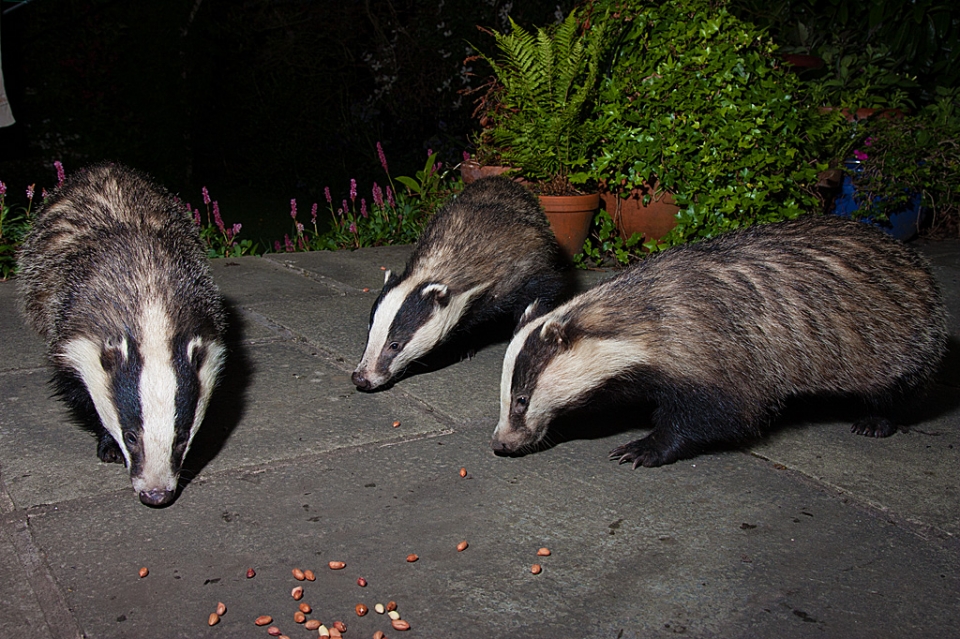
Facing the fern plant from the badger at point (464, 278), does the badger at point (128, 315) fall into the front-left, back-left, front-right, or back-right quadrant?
back-left

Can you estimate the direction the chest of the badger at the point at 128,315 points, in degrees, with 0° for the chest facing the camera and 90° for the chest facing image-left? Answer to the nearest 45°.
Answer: approximately 0°

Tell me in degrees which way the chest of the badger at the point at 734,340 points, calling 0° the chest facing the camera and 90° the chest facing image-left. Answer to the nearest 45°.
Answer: approximately 90°

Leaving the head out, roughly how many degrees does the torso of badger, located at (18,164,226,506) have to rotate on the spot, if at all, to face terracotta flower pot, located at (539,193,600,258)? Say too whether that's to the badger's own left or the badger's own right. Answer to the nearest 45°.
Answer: approximately 135° to the badger's own left

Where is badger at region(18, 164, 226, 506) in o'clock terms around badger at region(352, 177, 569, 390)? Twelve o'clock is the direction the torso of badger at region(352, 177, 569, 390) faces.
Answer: badger at region(18, 164, 226, 506) is roughly at 12 o'clock from badger at region(352, 177, 569, 390).

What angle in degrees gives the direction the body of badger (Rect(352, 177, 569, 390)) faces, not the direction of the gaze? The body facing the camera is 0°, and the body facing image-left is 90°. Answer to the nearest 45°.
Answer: approximately 45°

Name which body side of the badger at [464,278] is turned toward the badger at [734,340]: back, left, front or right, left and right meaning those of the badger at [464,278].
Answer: left

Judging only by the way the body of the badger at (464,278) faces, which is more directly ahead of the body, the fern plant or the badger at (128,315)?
the badger

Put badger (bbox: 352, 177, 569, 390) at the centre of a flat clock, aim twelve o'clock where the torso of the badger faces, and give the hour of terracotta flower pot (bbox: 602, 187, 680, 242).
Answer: The terracotta flower pot is roughly at 6 o'clock from the badger.

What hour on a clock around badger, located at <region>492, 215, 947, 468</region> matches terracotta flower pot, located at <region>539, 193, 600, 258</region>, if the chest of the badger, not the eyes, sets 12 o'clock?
The terracotta flower pot is roughly at 2 o'clock from the badger.

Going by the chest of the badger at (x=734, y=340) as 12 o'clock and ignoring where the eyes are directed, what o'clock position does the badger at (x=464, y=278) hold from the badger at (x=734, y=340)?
the badger at (x=464, y=278) is roughly at 1 o'clock from the badger at (x=734, y=340).
